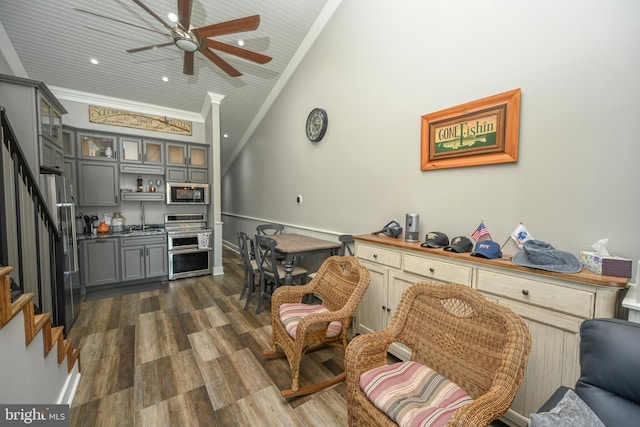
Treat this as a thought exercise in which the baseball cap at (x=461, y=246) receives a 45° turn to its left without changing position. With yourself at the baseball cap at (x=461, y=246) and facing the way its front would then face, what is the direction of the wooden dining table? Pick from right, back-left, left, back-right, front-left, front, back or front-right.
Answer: right

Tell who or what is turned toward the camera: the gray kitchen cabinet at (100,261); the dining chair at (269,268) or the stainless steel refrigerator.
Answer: the gray kitchen cabinet

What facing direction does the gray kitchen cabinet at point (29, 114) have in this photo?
to the viewer's right

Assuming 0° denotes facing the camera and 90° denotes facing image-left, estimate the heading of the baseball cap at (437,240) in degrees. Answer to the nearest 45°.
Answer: approximately 45°

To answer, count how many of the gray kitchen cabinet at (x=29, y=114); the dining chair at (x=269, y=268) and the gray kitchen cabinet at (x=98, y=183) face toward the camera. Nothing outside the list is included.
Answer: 1

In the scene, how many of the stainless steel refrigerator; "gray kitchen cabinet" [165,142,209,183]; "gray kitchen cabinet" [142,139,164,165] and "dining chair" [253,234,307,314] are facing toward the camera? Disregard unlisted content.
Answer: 2

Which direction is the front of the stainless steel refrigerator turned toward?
to the viewer's right

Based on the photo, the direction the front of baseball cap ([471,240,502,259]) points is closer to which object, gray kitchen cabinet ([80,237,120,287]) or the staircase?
the staircase

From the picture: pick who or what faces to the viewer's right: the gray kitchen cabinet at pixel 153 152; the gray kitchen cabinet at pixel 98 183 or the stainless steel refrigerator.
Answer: the stainless steel refrigerator

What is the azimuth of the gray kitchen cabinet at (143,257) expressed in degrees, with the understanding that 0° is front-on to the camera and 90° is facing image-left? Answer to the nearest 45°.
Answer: approximately 0°

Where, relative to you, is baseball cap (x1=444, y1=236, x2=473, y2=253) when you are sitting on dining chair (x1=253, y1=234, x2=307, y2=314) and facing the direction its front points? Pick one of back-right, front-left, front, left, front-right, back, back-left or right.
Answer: right

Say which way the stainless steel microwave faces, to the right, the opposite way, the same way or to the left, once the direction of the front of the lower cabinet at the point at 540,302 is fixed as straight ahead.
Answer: to the left

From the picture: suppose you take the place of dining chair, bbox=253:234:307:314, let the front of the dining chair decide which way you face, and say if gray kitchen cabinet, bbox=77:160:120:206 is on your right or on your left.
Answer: on your left

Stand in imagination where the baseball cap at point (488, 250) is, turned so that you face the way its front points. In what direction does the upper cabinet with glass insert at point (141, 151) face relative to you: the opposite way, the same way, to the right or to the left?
to the left
